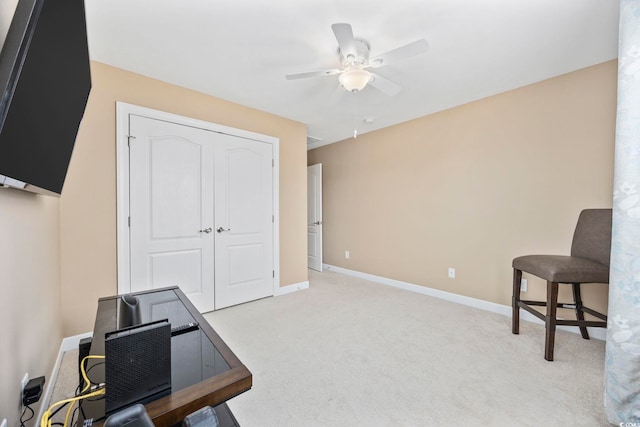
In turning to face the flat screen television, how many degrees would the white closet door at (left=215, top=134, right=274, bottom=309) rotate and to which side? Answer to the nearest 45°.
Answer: approximately 45° to its right

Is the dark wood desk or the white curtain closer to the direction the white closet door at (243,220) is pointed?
the white curtain

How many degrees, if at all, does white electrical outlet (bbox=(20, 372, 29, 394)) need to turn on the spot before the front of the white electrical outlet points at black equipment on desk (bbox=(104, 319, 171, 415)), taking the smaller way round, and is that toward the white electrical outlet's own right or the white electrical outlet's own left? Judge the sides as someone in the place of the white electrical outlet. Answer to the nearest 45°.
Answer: approximately 90° to the white electrical outlet's own right

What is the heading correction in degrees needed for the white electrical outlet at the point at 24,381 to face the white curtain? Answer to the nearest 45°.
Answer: approximately 45° to its right

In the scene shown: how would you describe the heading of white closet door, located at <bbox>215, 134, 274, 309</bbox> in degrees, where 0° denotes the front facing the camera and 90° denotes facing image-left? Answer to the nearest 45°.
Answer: approximately 315°

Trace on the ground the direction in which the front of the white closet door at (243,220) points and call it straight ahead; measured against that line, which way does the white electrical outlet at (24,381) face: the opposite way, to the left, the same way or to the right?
to the left

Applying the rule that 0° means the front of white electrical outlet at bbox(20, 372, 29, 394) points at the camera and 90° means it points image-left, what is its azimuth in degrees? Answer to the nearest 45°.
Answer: approximately 270°

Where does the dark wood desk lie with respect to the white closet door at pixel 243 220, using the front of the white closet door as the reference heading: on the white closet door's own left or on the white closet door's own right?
on the white closet door's own right

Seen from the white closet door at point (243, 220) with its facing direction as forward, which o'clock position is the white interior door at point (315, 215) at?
The white interior door is roughly at 9 o'clock from the white closet door.

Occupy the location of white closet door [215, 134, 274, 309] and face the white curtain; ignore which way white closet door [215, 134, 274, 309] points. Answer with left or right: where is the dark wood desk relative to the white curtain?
right
